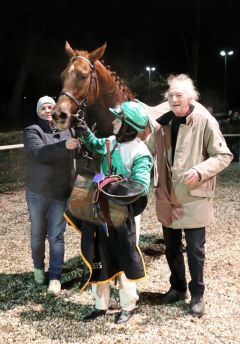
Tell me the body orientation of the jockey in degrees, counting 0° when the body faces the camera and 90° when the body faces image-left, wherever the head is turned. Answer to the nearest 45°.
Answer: approximately 45°

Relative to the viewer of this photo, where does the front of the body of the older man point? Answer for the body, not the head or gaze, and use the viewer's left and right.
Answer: facing the viewer and to the left of the viewer

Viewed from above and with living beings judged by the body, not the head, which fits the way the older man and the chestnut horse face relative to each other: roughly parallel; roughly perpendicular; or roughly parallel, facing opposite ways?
roughly parallel

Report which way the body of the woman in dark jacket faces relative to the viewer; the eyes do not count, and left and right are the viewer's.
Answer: facing the viewer and to the right of the viewer

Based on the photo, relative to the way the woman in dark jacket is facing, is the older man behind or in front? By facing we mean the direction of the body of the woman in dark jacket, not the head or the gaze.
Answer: in front

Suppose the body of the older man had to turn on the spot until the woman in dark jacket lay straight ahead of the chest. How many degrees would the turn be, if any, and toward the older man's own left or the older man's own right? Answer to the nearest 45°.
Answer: approximately 45° to the older man's own right

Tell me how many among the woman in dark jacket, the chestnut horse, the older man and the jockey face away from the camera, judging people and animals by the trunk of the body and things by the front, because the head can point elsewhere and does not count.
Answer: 0

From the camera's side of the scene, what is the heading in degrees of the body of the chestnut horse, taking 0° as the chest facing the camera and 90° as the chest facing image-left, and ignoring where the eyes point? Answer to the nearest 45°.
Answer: approximately 45°

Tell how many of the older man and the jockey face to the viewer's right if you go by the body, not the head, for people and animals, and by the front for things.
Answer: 0

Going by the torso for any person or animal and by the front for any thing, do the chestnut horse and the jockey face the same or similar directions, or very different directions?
same or similar directions

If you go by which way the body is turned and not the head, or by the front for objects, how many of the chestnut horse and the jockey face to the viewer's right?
0
